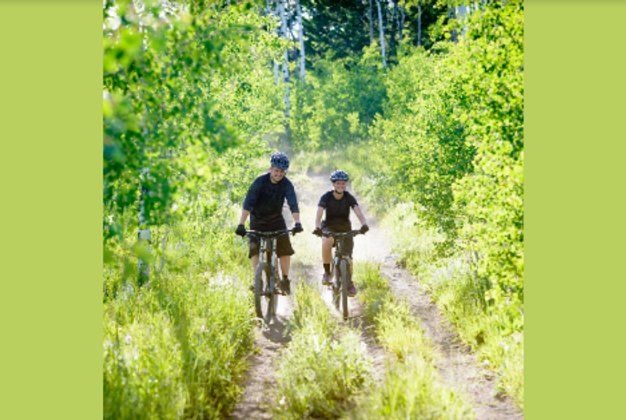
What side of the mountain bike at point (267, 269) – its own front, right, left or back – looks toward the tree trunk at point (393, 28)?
back

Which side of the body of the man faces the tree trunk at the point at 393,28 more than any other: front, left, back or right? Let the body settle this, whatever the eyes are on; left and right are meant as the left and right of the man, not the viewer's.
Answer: back

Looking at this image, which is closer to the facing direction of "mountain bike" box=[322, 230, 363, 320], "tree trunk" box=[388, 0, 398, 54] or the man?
the man

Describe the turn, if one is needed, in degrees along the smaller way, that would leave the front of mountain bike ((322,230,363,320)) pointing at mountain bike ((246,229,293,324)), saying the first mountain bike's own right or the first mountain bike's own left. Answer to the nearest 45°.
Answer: approximately 45° to the first mountain bike's own right

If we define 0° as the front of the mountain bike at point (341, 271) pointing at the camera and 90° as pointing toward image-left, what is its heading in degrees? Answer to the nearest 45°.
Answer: approximately 0°
